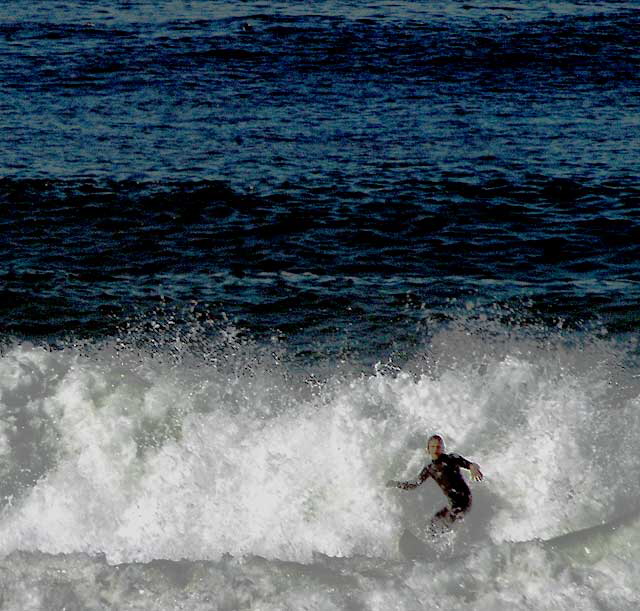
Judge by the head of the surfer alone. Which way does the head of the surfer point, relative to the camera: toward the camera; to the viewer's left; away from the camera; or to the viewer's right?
toward the camera

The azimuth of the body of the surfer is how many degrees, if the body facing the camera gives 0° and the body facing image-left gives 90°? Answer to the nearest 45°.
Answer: approximately 45°
